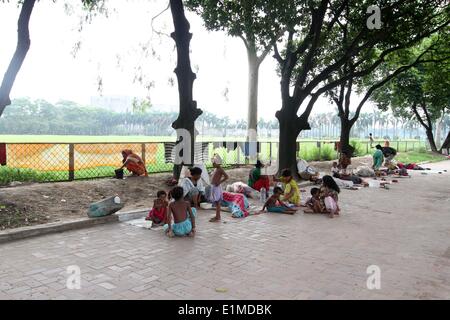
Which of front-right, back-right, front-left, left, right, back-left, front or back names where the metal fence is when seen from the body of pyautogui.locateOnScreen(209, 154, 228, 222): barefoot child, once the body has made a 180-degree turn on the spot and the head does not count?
back-left

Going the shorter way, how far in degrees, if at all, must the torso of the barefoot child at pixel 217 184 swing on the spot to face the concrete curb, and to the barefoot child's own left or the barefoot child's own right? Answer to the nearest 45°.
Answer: approximately 45° to the barefoot child's own left

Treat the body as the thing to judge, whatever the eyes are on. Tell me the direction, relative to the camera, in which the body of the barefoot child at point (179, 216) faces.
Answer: away from the camera

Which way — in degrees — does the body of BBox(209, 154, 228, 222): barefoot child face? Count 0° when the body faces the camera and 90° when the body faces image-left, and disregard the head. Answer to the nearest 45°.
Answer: approximately 90°

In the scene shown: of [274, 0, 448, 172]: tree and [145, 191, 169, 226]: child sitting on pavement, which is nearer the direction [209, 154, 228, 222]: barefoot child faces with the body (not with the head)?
the child sitting on pavement

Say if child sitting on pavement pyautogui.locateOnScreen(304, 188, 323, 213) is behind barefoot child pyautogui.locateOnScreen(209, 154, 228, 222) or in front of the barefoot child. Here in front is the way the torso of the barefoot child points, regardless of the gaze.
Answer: behind

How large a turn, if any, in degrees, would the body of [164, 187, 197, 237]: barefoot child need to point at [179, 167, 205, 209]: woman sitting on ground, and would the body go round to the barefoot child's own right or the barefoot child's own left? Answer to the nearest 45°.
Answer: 0° — they already face them

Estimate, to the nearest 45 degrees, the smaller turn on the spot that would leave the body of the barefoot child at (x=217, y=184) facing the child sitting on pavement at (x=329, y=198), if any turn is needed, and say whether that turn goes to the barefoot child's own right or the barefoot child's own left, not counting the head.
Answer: approximately 180°

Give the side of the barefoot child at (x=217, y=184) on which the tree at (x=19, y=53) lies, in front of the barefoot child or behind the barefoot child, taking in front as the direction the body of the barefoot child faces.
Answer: in front

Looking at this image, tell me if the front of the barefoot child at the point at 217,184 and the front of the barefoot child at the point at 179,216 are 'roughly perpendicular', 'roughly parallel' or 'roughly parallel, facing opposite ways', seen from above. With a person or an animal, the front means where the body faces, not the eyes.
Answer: roughly perpendicular

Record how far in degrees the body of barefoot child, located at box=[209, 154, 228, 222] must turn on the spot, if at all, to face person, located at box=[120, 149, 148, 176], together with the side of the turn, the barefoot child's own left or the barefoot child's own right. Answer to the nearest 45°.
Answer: approximately 45° to the barefoot child's own right

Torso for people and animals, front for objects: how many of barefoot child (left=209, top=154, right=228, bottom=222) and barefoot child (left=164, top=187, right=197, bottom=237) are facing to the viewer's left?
1
